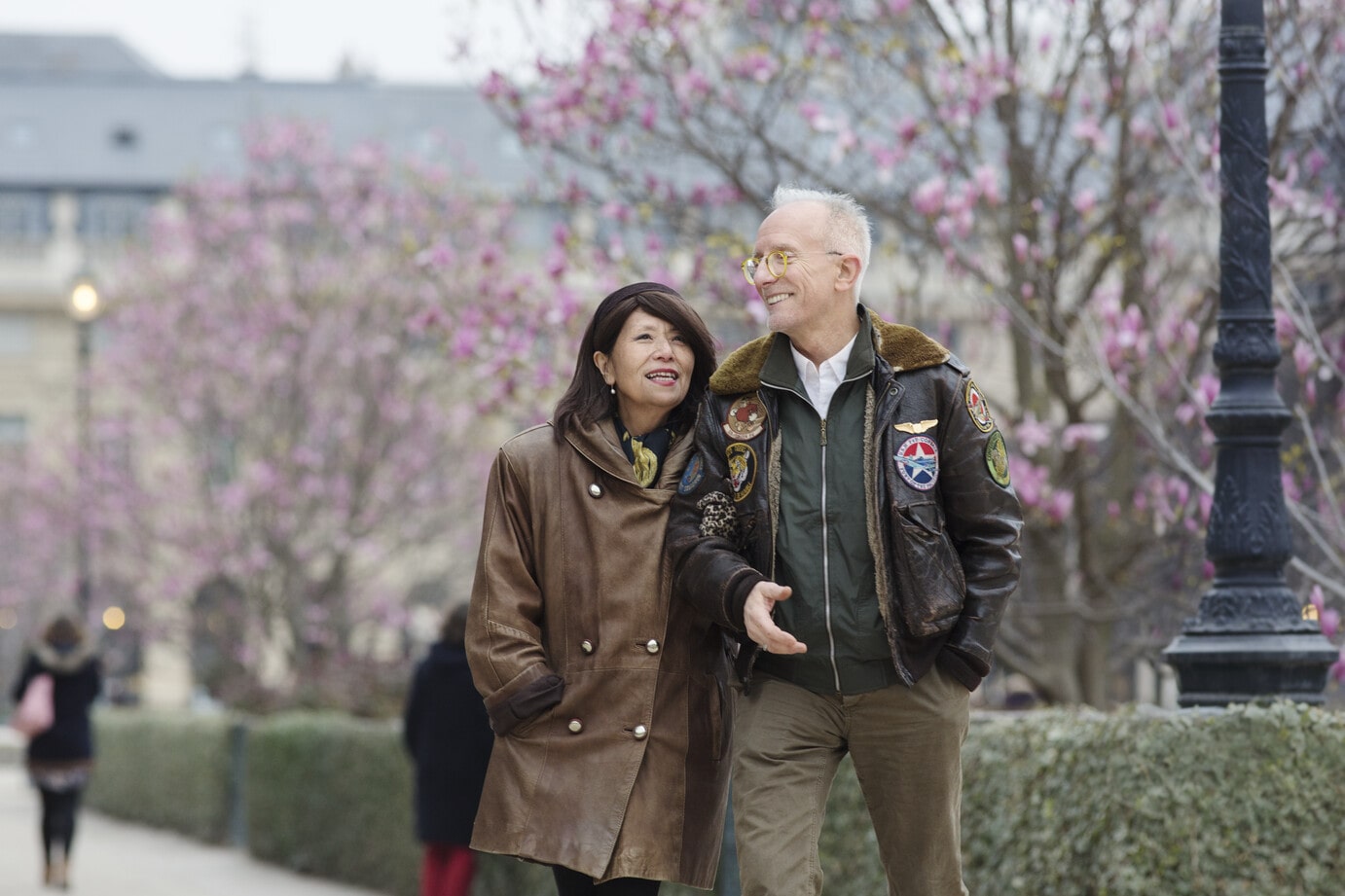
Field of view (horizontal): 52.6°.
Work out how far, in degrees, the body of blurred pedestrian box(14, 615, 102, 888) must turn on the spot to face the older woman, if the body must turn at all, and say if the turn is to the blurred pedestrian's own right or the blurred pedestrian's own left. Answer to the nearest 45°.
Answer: approximately 180°

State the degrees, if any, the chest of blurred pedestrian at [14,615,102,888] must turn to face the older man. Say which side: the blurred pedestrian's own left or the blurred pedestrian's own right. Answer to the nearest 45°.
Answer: approximately 180°

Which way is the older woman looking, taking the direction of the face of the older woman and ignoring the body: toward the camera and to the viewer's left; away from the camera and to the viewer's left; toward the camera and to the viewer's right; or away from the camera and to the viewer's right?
toward the camera and to the viewer's right

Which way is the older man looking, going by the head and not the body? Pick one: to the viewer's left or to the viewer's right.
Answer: to the viewer's left

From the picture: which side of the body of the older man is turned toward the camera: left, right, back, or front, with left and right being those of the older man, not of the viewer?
front

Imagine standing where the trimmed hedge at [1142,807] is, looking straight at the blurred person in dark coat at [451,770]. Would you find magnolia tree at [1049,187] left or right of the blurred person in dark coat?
right

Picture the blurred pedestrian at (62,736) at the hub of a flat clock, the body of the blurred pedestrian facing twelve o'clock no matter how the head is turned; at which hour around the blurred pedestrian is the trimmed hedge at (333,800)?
The trimmed hedge is roughly at 4 o'clock from the blurred pedestrian.

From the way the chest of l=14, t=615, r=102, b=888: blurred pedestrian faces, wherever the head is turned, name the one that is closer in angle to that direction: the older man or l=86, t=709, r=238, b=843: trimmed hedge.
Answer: the trimmed hedge

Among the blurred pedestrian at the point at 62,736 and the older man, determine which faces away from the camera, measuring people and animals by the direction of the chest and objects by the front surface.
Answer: the blurred pedestrian

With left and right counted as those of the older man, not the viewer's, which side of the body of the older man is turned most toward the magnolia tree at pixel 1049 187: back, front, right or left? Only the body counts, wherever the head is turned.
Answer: back

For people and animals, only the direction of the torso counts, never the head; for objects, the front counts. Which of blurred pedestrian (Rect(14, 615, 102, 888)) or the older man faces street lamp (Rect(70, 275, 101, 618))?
the blurred pedestrian

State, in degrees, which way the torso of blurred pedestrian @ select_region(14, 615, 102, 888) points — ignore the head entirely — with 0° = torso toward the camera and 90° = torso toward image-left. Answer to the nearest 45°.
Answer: approximately 180°
